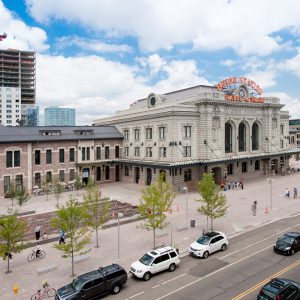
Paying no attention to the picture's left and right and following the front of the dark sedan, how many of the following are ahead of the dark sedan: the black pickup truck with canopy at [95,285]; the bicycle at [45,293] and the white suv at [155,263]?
3

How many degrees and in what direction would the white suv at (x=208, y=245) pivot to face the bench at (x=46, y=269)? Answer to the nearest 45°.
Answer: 0° — it already faces it

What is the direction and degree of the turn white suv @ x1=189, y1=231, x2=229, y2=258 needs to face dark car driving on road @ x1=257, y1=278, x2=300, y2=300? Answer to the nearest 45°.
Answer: approximately 90° to its left

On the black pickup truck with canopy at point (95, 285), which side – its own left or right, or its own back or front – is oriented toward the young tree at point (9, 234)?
right

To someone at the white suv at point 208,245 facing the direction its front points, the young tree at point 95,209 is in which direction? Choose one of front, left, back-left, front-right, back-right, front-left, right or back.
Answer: front-right

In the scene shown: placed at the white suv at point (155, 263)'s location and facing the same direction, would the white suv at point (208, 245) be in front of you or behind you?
behind

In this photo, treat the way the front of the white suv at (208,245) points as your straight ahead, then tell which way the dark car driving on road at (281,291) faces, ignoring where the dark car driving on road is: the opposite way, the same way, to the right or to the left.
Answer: the opposite way

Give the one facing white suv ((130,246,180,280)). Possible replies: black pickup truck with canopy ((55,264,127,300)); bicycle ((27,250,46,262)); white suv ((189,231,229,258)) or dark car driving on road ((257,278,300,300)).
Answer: white suv ((189,231,229,258))

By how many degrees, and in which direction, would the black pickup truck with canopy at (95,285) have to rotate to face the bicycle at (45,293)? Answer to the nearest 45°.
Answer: approximately 45° to its right
